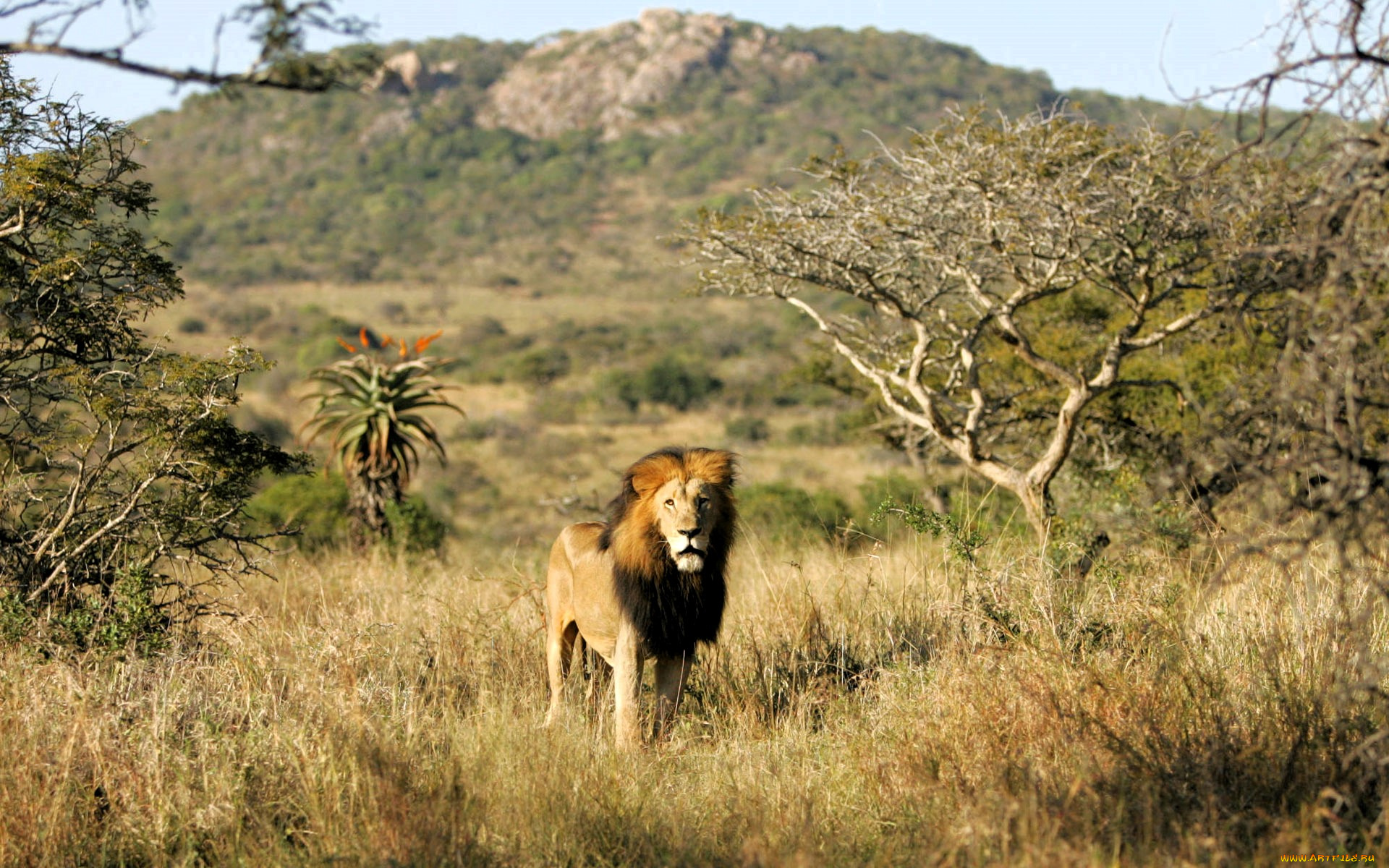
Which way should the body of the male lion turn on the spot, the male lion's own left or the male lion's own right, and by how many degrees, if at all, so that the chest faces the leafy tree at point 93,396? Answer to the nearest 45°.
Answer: approximately 135° to the male lion's own right

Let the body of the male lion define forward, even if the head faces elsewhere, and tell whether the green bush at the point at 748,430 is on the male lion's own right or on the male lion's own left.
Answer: on the male lion's own left

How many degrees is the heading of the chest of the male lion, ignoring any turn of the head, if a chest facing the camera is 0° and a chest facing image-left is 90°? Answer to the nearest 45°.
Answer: approximately 315°

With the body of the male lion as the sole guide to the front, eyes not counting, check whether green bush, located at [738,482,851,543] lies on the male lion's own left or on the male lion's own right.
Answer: on the male lion's own left

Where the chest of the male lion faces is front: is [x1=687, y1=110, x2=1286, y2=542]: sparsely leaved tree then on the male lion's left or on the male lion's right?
on the male lion's left
